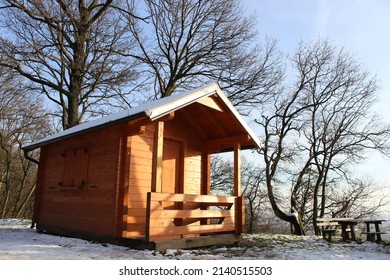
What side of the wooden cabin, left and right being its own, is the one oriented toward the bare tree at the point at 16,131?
back

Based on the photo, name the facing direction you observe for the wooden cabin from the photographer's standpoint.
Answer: facing the viewer and to the right of the viewer
